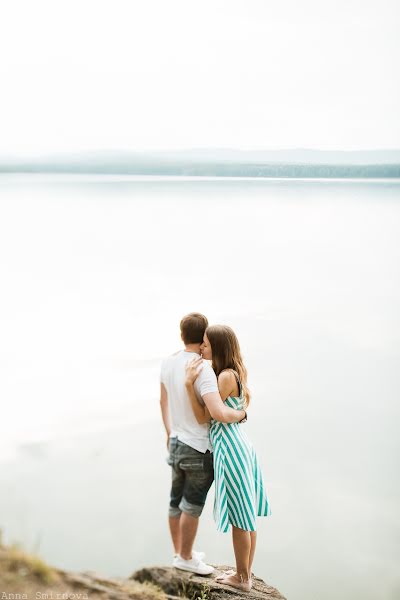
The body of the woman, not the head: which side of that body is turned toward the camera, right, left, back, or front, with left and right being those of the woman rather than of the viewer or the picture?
left

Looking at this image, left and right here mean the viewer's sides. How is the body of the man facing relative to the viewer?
facing away from the viewer and to the right of the viewer

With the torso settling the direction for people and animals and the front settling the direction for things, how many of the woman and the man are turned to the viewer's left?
1

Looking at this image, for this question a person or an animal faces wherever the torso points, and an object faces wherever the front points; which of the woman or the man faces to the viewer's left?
the woman
